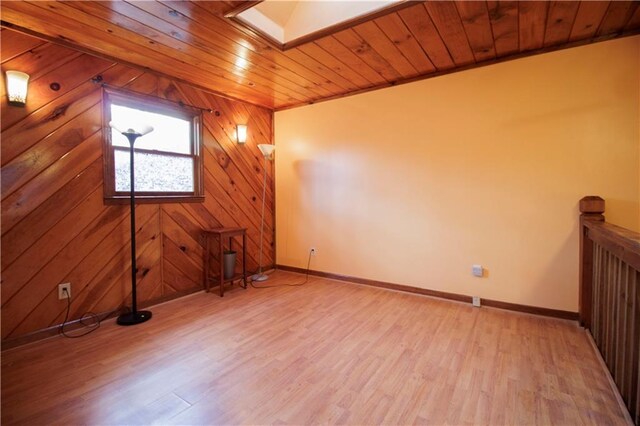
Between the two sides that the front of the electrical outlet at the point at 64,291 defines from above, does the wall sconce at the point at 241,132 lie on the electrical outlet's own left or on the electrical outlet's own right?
on the electrical outlet's own left

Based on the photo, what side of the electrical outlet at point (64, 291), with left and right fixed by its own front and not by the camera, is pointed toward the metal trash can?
left

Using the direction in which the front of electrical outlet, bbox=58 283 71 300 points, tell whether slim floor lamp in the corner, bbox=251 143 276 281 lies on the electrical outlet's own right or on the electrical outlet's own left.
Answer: on the electrical outlet's own left

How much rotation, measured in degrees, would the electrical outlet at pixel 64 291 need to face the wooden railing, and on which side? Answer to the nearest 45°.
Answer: approximately 45° to its left

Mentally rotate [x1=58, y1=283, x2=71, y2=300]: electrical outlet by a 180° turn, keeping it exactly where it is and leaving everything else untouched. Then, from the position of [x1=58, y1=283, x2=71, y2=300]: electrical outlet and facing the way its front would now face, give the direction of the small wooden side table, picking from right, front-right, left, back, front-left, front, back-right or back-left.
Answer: right

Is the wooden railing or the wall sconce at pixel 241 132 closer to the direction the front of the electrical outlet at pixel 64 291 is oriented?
the wooden railing
